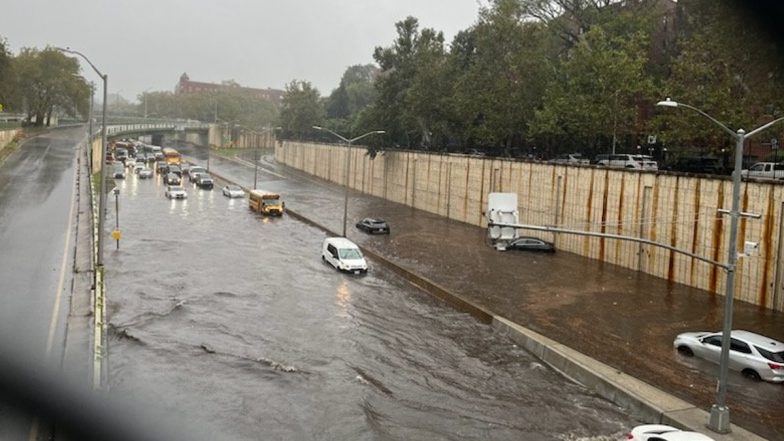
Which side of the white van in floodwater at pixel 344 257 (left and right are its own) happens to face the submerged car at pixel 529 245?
left

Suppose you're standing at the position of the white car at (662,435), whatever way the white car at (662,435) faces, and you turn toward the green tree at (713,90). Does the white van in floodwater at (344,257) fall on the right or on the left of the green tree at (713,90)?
left

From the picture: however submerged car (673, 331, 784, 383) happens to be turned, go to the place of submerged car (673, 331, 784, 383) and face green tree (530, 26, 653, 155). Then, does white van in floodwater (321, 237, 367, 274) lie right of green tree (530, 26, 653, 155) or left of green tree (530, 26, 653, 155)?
left

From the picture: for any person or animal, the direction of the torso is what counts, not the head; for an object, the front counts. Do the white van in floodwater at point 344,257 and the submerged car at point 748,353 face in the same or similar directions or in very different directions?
very different directions

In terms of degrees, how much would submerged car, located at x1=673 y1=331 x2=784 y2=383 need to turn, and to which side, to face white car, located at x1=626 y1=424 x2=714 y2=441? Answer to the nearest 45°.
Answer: approximately 135° to its left

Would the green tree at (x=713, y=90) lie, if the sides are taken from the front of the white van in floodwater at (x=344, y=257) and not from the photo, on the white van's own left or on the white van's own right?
on the white van's own left

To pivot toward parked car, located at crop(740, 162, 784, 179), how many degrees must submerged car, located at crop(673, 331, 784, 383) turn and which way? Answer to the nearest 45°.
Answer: approximately 45° to its right

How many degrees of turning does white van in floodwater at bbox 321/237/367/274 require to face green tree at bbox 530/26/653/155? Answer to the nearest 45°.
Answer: approximately 90° to its left

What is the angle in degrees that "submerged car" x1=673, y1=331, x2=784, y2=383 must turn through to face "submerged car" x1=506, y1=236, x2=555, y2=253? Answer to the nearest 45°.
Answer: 0° — it already faces it

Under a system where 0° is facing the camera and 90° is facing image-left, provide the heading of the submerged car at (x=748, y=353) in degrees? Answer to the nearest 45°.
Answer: approximately 135°

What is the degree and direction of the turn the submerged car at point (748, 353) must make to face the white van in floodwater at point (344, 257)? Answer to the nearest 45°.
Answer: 0° — it already faces it
